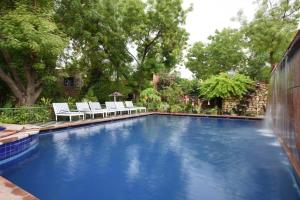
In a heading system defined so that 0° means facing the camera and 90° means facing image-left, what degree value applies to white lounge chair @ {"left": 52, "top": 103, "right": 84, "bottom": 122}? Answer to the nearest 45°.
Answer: approximately 315°

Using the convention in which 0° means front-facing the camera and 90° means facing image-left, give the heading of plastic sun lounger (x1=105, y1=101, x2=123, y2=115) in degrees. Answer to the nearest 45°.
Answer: approximately 315°
